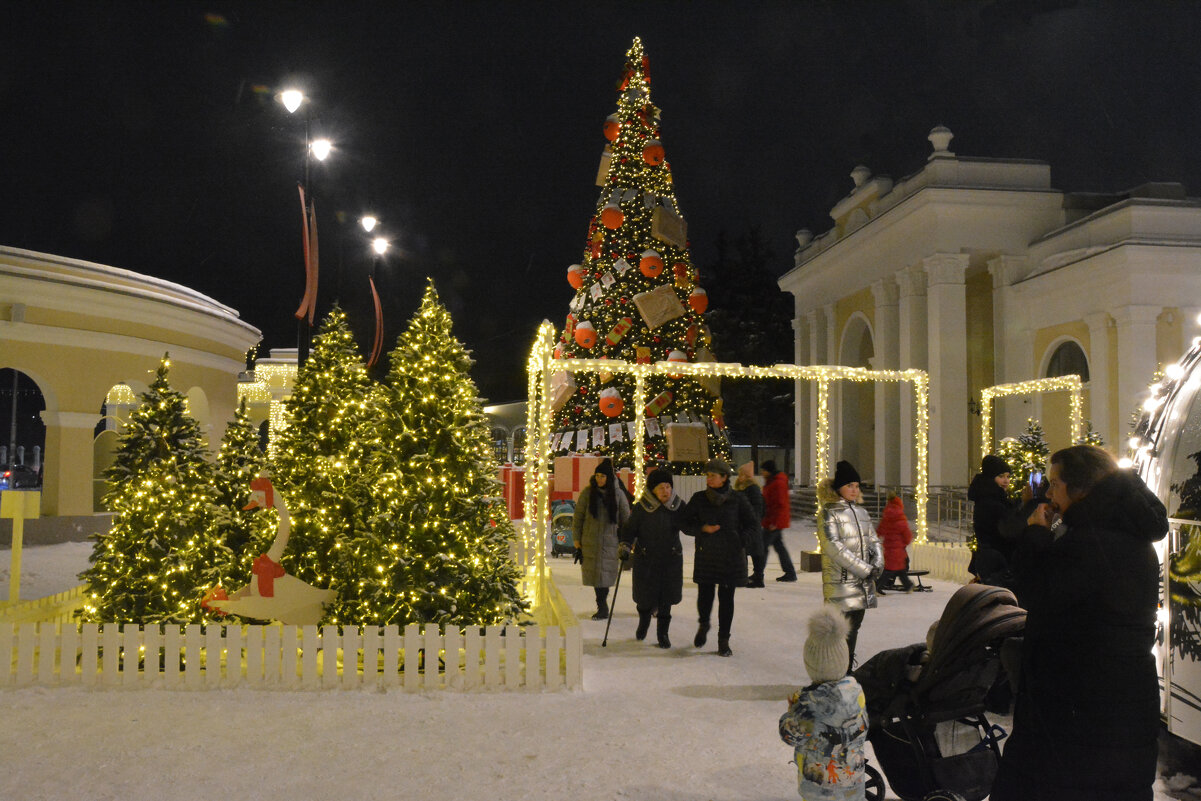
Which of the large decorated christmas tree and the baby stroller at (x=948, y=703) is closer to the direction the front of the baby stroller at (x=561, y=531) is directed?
the baby stroller

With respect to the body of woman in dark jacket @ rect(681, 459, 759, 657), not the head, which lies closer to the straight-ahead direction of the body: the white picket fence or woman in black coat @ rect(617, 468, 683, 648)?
the white picket fence

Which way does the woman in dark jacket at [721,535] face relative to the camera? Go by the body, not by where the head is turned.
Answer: toward the camera

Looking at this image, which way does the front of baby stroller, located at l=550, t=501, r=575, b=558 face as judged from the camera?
facing the viewer

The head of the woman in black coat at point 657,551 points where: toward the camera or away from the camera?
toward the camera

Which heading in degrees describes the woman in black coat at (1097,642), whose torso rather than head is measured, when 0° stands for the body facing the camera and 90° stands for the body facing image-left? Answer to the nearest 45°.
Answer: approximately 90°

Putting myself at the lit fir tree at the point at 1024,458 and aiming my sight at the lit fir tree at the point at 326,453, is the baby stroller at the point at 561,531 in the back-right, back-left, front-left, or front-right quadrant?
front-right

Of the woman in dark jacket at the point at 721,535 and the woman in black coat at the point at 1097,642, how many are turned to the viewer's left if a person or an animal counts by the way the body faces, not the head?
1

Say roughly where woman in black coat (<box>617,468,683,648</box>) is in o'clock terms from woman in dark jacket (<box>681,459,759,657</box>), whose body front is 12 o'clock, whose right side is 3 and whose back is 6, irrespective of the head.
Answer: The woman in black coat is roughly at 4 o'clock from the woman in dark jacket.

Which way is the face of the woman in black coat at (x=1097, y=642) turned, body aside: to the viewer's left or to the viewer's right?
to the viewer's left

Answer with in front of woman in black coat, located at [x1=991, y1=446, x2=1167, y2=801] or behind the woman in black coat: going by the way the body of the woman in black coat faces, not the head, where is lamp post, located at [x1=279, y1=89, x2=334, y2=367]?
in front
